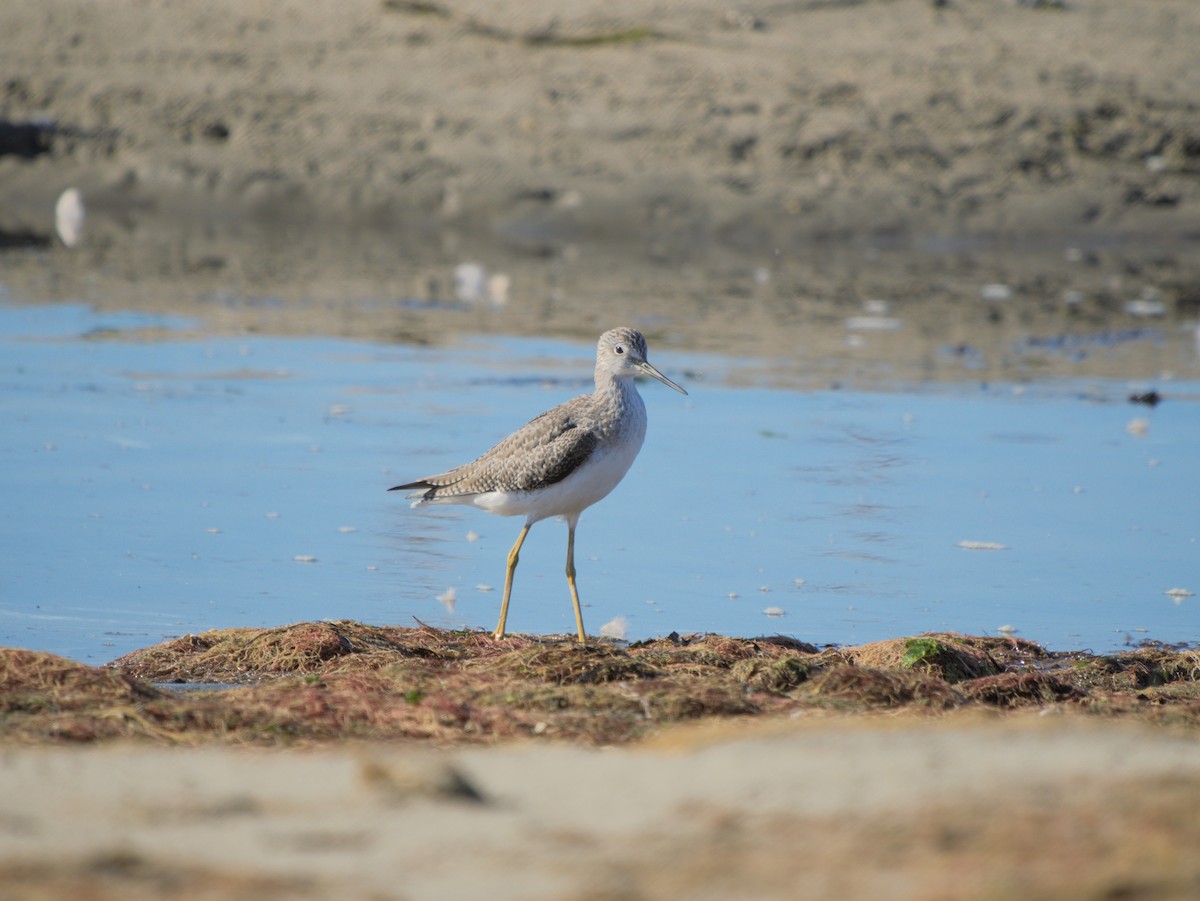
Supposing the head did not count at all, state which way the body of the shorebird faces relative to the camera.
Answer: to the viewer's right
